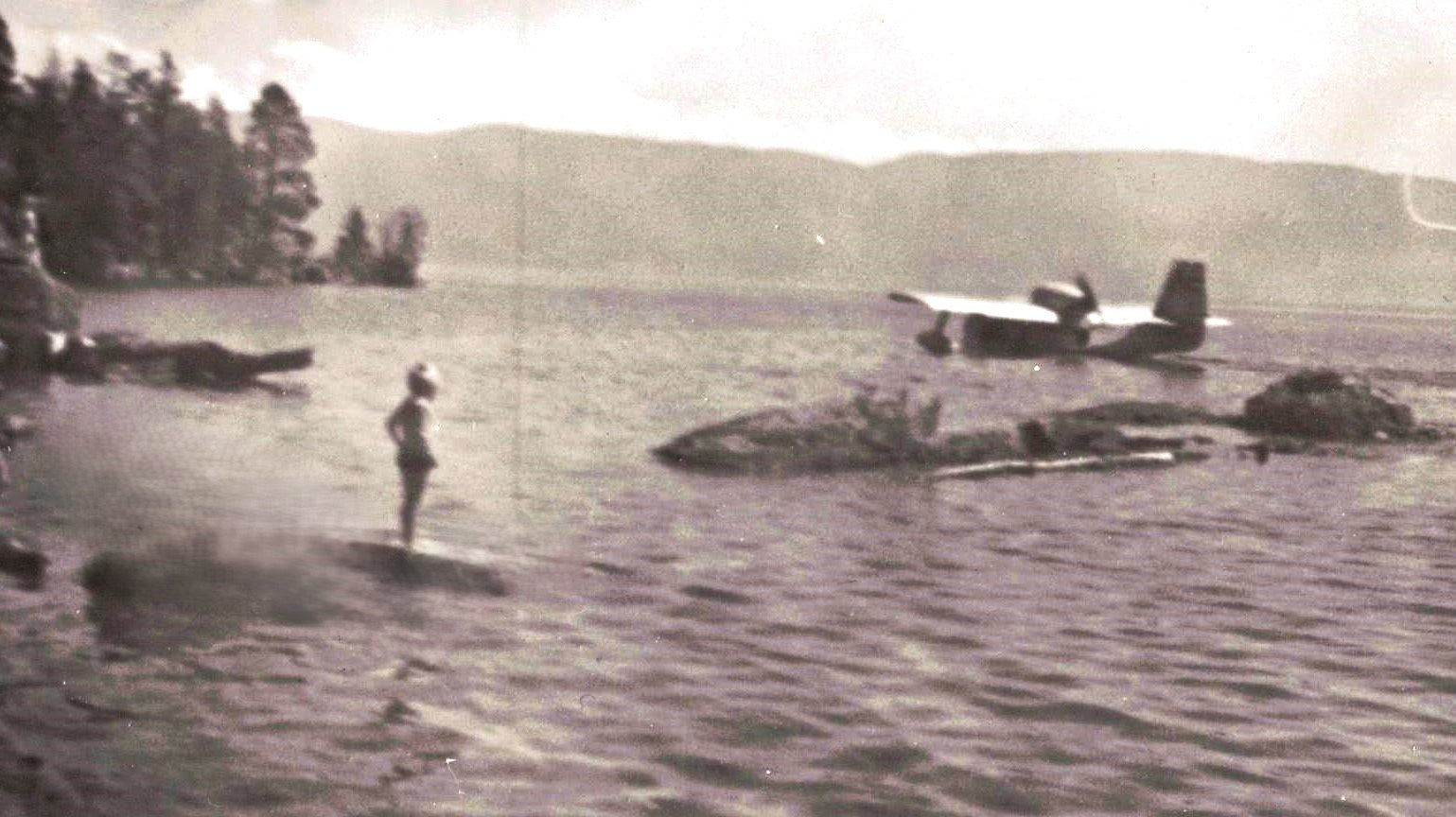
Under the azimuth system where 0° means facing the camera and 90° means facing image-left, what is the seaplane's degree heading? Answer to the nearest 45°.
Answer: approximately 135°

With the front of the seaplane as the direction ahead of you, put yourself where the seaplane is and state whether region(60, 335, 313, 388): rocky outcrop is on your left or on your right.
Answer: on your left

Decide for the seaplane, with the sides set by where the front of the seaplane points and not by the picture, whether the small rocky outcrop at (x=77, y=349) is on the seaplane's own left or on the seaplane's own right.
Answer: on the seaplane's own left
